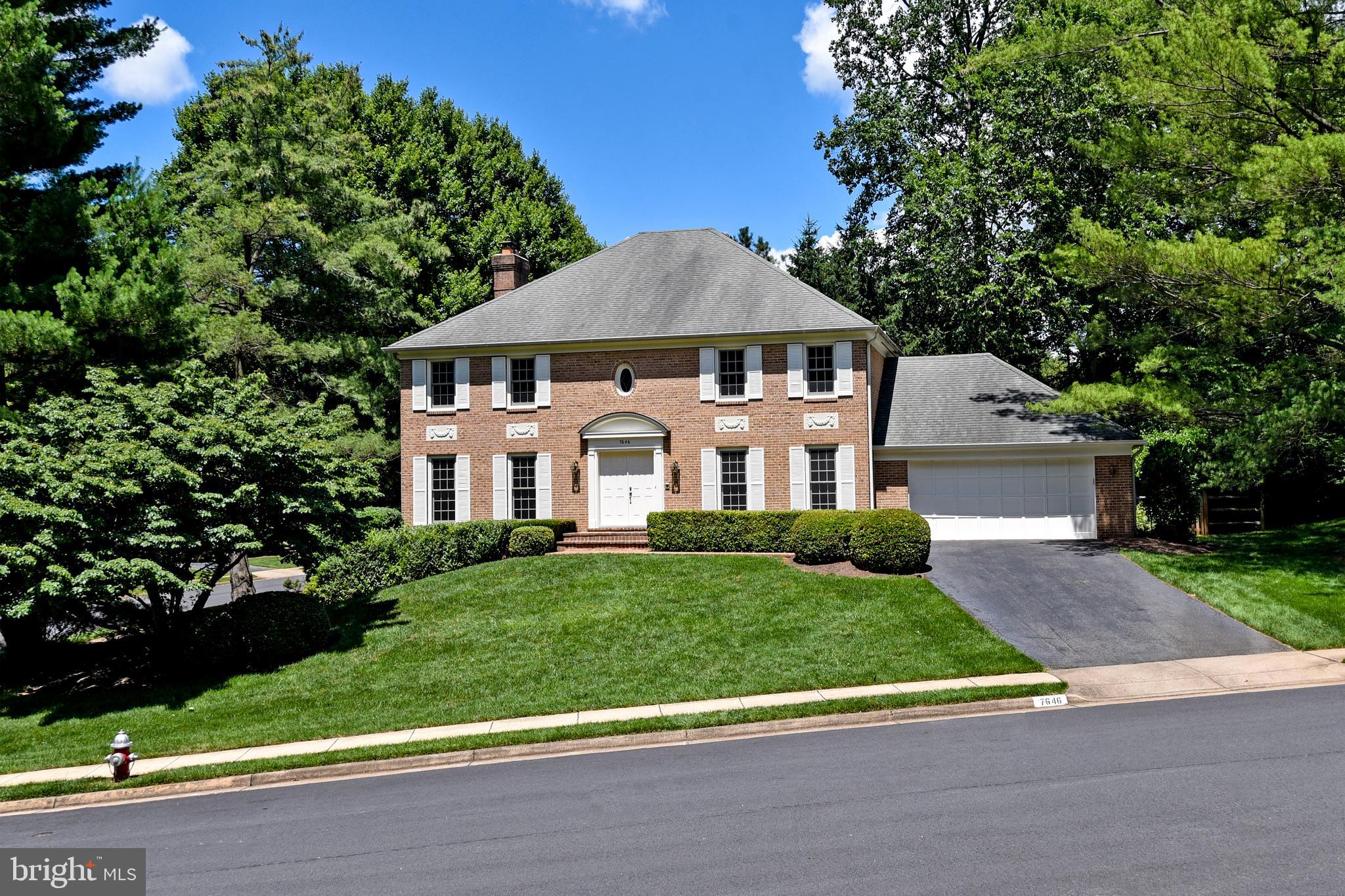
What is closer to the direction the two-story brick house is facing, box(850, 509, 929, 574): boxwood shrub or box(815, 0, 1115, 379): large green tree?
the boxwood shrub

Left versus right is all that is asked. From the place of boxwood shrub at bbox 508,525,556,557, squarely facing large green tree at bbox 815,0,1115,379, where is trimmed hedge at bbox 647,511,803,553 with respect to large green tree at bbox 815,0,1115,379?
right

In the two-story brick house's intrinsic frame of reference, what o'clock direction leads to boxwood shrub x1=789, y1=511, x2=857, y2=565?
The boxwood shrub is roughly at 11 o'clock from the two-story brick house.

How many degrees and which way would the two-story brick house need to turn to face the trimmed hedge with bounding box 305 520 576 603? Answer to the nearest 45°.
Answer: approximately 45° to its right

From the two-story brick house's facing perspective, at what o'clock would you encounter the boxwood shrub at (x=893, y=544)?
The boxwood shrub is roughly at 11 o'clock from the two-story brick house.

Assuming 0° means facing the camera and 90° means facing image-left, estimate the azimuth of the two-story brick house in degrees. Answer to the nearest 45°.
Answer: approximately 0°

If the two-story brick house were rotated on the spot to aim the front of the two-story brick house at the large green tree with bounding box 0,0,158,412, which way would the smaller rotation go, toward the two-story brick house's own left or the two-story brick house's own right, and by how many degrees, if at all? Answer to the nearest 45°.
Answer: approximately 45° to the two-story brick house's own right

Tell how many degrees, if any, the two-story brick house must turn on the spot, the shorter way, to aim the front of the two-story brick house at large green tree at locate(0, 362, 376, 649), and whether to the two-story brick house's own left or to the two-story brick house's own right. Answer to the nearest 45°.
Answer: approximately 45° to the two-story brick house's own right
